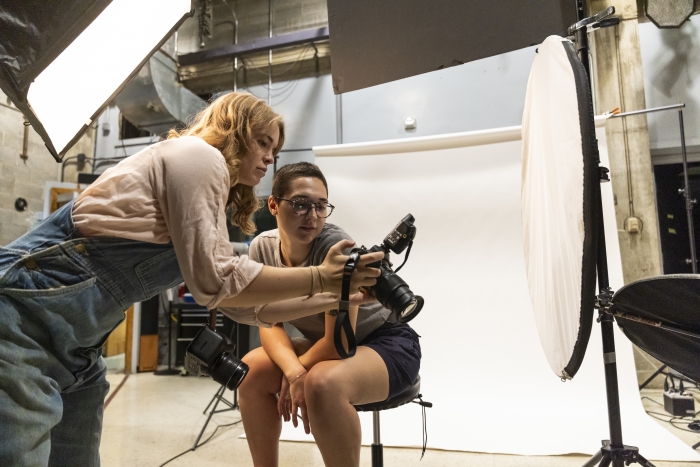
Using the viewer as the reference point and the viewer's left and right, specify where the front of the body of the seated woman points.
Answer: facing the viewer and to the left of the viewer

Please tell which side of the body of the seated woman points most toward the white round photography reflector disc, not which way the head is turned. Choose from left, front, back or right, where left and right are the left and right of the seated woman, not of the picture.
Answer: left

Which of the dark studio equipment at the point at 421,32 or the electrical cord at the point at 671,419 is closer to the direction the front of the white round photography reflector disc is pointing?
the dark studio equipment

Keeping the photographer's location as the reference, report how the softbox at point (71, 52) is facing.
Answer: facing the viewer and to the right of the viewer

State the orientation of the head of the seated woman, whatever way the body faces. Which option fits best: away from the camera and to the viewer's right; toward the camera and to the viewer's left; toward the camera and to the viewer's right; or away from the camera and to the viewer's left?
toward the camera and to the viewer's right

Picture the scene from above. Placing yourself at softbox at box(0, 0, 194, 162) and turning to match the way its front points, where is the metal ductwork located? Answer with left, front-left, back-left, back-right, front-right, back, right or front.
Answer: back-left

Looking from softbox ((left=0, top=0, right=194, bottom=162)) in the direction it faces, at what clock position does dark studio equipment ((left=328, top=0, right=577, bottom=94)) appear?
The dark studio equipment is roughly at 10 o'clock from the softbox.

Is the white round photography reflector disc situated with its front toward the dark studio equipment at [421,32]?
no

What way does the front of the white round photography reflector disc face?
to the viewer's left

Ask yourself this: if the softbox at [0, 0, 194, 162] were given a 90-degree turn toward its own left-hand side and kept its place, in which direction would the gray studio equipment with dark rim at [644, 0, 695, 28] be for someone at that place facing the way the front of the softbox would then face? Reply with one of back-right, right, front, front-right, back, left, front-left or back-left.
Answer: front-right

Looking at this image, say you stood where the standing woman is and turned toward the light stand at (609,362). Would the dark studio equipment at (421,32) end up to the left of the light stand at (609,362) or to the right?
left

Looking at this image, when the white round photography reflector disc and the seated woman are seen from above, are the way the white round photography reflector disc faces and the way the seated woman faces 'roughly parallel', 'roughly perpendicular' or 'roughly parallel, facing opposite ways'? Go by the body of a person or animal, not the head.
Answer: roughly perpendicular

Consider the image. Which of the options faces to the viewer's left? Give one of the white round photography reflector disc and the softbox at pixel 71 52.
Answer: the white round photography reflector disc

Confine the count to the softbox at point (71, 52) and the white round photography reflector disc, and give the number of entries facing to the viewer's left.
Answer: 1
